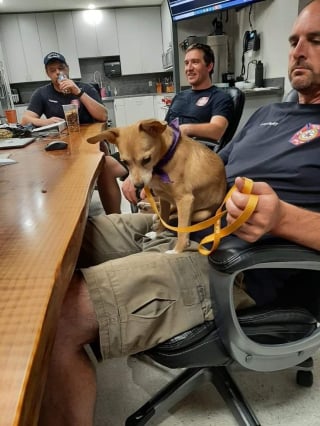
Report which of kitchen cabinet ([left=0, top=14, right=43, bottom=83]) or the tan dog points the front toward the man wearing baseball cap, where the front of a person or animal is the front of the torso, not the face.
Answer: the kitchen cabinet

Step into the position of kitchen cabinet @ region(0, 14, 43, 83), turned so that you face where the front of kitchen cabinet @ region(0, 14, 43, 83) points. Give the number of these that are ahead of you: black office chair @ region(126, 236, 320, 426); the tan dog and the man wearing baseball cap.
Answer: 3

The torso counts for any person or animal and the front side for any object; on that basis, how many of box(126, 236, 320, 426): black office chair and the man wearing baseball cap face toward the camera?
1

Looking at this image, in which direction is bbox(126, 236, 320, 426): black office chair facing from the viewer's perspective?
to the viewer's left

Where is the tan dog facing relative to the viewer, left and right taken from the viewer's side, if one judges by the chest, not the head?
facing the viewer and to the left of the viewer

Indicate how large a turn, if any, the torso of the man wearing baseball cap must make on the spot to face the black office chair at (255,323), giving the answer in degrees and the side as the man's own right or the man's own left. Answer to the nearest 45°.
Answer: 0° — they already face it

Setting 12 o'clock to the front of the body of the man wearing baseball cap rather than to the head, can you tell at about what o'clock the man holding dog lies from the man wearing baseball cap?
The man holding dog is roughly at 12 o'clock from the man wearing baseball cap.

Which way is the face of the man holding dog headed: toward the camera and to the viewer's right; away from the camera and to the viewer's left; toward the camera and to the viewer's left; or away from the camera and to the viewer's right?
toward the camera and to the viewer's left

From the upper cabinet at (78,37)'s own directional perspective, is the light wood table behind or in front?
in front

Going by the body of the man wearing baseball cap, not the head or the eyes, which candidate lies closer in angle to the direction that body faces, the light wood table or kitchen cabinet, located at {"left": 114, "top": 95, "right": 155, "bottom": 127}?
the light wood table

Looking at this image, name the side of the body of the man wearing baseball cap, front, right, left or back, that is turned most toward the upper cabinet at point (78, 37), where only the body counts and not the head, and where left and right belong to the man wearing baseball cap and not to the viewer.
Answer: back
